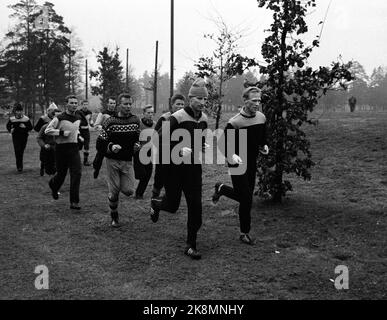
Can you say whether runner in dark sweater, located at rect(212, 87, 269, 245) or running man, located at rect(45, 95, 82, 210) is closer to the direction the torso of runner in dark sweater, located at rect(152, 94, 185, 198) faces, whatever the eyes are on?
the runner in dark sweater

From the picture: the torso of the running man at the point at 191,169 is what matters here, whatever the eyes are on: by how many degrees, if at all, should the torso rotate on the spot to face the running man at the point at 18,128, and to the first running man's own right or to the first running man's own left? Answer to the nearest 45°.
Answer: approximately 180°

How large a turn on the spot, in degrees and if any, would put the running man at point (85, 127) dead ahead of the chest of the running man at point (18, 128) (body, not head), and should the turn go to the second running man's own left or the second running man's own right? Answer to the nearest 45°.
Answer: approximately 90° to the second running man's own left

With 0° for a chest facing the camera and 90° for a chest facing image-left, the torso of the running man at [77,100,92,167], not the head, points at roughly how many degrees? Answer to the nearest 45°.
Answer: approximately 315°

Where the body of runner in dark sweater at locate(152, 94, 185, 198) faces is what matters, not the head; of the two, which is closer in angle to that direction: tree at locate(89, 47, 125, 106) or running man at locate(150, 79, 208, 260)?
the running man
